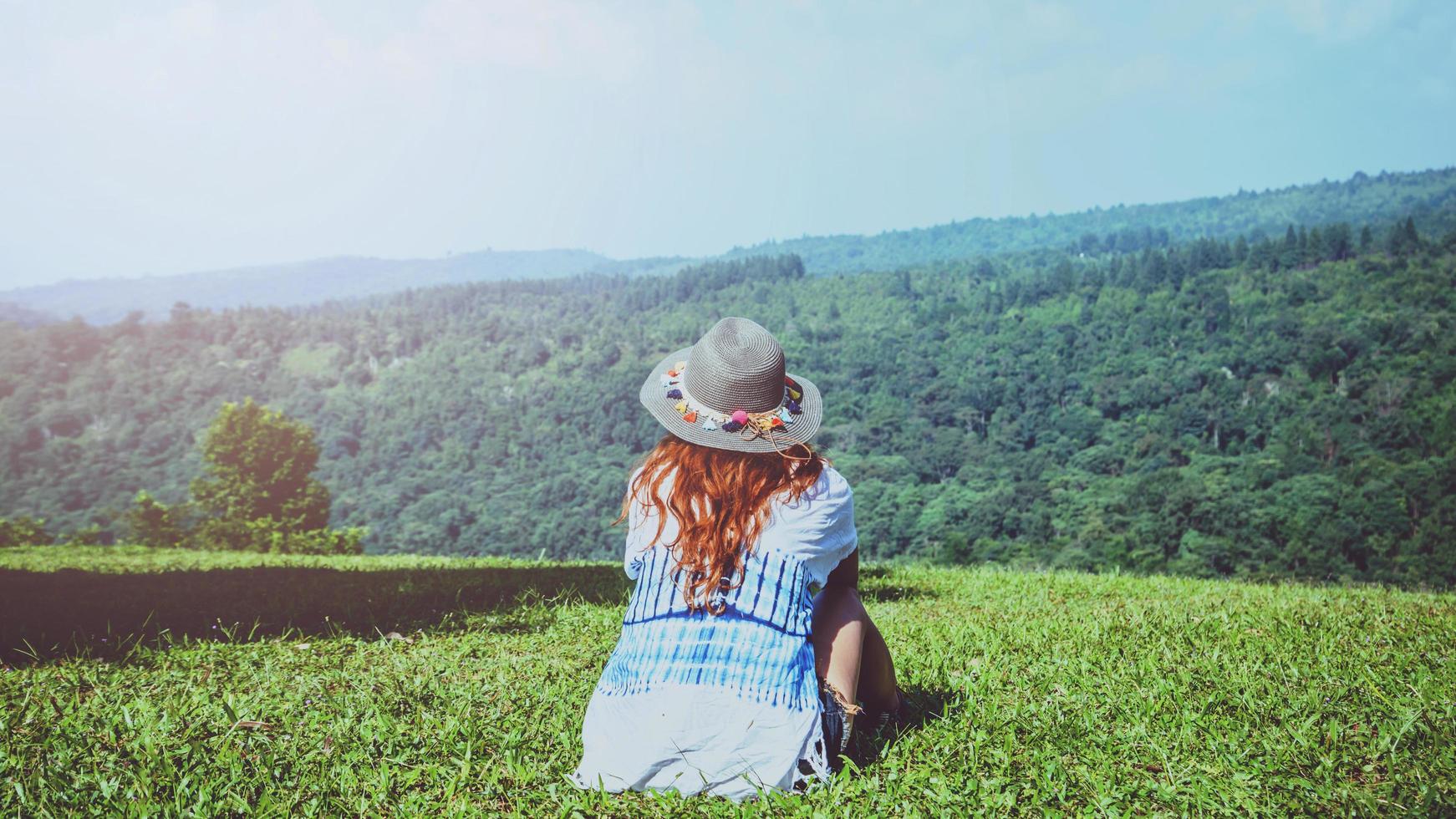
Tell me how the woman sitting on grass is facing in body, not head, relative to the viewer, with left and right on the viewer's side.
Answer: facing away from the viewer

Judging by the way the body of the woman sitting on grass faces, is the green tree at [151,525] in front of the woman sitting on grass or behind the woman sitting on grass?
in front

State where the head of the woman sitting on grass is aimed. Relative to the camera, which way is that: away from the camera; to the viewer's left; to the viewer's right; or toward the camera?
away from the camera

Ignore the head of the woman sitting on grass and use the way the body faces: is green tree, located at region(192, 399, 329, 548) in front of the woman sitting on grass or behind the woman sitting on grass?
in front

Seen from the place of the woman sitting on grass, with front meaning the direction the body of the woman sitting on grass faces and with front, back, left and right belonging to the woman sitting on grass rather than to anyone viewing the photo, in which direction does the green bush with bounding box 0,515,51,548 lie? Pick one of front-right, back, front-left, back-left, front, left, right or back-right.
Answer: front-left

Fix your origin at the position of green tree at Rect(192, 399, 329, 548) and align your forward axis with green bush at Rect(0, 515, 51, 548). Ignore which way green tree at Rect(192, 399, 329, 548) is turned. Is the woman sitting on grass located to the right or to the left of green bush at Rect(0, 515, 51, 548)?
left
